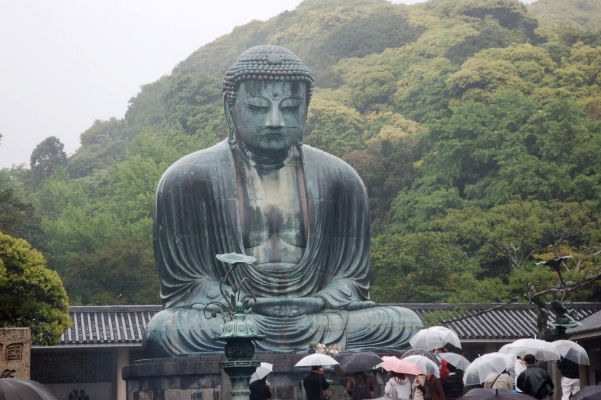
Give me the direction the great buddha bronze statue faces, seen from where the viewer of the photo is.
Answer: facing the viewer

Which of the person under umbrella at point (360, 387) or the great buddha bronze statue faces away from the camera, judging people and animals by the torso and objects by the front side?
the person under umbrella

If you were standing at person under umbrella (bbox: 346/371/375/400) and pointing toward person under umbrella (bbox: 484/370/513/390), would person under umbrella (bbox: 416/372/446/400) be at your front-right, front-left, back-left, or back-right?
front-right

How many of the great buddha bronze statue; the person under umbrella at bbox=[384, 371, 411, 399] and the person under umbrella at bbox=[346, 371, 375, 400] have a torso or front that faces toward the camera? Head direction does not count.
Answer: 1

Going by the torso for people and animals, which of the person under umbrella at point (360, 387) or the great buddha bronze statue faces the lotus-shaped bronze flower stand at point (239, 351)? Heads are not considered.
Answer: the great buddha bronze statue

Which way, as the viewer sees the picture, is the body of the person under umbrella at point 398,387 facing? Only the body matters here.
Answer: away from the camera

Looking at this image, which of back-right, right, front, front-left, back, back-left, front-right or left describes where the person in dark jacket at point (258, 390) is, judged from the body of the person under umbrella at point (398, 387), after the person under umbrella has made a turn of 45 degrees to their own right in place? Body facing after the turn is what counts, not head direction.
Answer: left

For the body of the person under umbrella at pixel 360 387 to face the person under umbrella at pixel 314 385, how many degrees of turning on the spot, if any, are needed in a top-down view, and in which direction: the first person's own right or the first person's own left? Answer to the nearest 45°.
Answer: approximately 90° to the first person's own left

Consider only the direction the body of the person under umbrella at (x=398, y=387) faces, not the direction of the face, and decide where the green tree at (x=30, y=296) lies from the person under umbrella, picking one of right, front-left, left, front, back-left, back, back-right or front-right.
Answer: front-left

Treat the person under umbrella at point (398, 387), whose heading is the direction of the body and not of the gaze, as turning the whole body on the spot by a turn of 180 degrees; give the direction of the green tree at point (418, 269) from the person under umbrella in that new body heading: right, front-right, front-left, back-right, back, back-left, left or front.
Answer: back

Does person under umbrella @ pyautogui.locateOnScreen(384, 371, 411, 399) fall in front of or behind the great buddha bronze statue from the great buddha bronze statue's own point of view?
in front

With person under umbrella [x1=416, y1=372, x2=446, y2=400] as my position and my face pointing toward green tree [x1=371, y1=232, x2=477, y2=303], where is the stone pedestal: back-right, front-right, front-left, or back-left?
front-left

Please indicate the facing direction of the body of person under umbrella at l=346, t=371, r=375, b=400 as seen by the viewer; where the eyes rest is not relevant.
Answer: away from the camera

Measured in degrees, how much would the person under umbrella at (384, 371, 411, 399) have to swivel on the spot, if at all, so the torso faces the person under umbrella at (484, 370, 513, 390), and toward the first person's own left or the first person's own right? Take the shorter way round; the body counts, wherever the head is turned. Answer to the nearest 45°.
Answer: approximately 45° to the first person's own right

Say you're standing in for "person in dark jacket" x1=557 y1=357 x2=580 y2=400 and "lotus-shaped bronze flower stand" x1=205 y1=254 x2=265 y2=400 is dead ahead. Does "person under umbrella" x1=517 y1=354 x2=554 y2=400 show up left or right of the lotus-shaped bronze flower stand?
left

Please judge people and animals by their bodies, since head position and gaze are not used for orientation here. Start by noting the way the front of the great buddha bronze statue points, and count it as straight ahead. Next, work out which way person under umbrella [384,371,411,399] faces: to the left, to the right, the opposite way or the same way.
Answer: the opposite way

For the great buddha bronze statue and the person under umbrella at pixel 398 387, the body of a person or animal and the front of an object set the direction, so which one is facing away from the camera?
the person under umbrella

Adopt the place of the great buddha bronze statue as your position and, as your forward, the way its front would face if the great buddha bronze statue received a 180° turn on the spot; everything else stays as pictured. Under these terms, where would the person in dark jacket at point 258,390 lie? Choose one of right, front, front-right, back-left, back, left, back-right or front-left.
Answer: back
